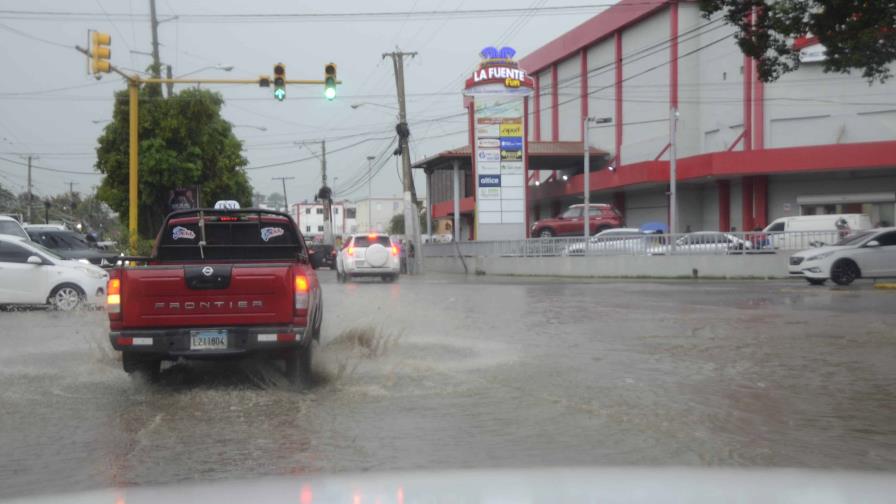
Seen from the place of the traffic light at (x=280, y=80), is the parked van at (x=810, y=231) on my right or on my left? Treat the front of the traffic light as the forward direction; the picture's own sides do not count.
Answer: on my left

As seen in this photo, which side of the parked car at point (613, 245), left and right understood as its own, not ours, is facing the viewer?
left

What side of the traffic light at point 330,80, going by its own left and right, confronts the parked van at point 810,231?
left

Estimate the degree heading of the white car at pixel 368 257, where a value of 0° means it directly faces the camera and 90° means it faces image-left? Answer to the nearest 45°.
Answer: approximately 180°

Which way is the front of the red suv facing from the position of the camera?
facing to the left of the viewer

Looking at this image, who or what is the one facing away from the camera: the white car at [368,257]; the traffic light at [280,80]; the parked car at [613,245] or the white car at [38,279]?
the white car at [368,257]

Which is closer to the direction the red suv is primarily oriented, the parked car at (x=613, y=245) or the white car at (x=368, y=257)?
the white car

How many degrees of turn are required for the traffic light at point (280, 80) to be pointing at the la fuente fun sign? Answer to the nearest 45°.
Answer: approximately 135° to its left

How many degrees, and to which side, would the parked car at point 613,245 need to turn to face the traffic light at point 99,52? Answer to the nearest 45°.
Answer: approximately 45° to its left

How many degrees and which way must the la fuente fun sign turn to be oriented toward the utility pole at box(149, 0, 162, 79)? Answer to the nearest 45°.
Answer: approximately 90° to its right

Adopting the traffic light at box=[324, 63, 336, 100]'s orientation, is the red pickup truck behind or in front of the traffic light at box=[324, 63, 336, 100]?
in front

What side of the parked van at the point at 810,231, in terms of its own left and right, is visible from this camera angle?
left

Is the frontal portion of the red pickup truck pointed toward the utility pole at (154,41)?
yes

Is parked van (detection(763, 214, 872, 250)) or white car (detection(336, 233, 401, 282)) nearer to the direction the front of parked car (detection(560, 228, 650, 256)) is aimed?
the white car

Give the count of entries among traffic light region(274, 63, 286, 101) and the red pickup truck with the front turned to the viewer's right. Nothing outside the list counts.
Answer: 0

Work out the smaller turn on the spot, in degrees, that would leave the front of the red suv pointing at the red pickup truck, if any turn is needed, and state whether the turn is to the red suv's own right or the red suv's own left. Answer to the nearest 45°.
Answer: approximately 90° to the red suv's own left
